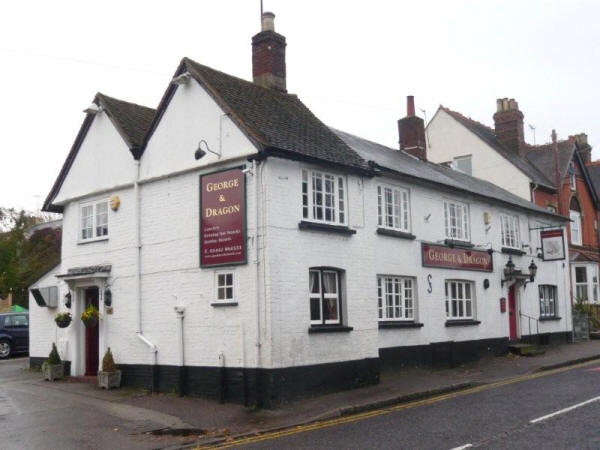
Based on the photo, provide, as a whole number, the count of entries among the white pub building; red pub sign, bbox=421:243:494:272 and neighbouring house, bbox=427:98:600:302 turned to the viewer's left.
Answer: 0

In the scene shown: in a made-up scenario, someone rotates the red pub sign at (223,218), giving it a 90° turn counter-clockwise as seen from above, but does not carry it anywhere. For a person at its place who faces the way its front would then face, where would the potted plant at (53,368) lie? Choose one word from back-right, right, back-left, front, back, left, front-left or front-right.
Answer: back

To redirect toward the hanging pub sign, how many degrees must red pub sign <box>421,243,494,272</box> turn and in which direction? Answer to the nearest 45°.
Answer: approximately 90° to its left

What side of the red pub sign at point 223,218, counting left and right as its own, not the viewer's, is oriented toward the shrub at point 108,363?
right

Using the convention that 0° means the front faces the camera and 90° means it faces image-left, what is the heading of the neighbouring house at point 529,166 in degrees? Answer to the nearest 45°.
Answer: approximately 315°

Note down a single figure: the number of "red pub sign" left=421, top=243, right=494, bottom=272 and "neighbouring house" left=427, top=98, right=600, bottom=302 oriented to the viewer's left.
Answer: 0

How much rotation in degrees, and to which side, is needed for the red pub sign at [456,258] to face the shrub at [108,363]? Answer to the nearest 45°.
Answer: approximately 90° to its right

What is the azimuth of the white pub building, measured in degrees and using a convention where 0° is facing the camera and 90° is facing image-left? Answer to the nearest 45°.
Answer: approximately 315°

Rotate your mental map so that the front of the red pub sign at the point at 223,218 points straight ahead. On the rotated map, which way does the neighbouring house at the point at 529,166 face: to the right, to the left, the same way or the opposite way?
to the left

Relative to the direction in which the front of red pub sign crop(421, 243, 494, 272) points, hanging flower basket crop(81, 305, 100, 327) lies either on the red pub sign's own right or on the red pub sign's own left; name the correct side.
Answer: on the red pub sign's own right

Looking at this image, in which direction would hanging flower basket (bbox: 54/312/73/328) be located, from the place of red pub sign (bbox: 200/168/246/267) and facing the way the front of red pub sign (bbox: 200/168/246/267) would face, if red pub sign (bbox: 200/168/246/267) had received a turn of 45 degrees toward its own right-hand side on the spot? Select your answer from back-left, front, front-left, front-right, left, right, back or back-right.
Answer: front-right

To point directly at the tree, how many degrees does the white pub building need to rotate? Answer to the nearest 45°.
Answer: approximately 180°

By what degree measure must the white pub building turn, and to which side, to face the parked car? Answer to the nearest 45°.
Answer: approximately 180°

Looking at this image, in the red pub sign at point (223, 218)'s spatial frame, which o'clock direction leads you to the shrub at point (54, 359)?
The shrub is roughly at 3 o'clock from the red pub sign.

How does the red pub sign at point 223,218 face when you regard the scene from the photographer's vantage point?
facing the viewer and to the left of the viewer

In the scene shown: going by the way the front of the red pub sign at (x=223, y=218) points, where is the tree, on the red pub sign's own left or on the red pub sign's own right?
on the red pub sign's own right

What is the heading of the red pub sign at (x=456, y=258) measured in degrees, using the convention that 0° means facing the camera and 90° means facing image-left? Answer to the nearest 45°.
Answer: approximately 315°

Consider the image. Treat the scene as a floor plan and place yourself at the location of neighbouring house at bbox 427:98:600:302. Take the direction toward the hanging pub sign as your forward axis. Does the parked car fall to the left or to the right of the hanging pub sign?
right
